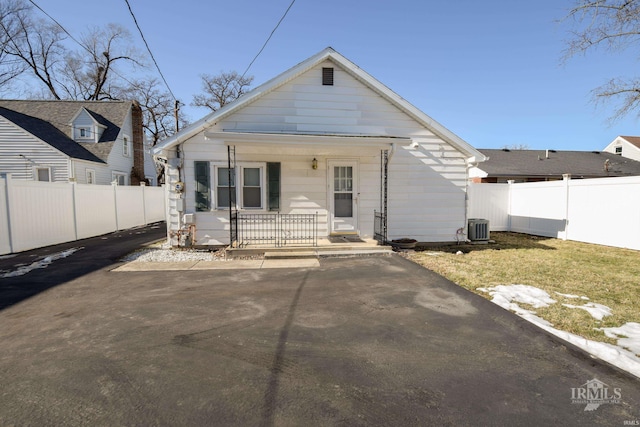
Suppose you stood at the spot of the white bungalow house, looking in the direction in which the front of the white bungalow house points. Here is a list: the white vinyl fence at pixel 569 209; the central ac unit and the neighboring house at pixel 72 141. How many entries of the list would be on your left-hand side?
2

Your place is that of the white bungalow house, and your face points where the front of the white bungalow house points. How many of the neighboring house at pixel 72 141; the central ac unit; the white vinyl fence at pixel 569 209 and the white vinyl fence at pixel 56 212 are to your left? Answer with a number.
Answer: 2

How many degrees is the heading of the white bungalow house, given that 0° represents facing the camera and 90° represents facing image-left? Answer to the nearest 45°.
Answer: approximately 0°

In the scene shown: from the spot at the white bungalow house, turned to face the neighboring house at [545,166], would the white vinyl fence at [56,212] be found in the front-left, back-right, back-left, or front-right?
back-left

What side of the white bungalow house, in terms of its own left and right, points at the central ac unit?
left

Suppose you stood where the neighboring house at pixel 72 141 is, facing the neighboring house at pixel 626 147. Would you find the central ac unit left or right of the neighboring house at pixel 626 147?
right

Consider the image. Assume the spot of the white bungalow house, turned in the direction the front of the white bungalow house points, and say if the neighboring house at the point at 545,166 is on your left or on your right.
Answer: on your left

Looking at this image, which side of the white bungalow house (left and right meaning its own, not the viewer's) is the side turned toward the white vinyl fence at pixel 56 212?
right

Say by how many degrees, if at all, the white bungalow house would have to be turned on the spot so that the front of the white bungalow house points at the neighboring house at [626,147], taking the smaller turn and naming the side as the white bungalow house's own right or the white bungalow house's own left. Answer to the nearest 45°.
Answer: approximately 135° to the white bungalow house's own left

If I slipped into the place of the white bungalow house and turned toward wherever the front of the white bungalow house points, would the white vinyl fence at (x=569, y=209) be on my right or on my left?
on my left

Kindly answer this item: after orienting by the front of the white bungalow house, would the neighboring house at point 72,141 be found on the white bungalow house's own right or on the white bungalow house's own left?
on the white bungalow house's own right
